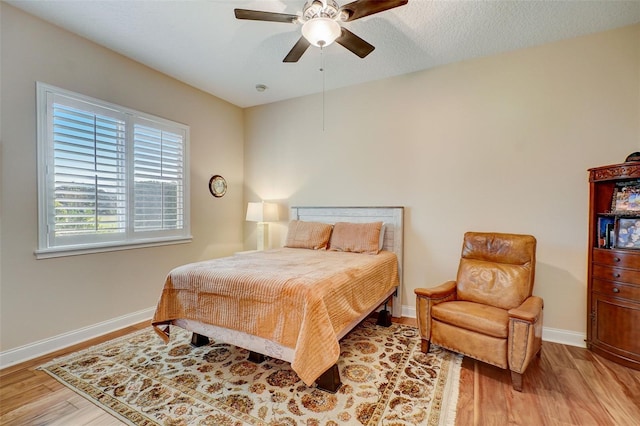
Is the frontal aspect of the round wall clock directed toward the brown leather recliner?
yes

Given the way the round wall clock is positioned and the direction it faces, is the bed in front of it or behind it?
in front

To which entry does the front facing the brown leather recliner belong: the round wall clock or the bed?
the round wall clock

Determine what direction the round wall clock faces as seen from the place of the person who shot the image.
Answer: facing the viewer and to the right of the viewer

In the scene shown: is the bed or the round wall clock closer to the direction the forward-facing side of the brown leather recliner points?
the bed

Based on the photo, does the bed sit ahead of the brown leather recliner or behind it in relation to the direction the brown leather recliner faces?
ahead

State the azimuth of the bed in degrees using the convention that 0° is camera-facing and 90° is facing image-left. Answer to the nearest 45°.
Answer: approximately 45°

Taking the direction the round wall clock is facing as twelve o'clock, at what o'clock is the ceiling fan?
The ceiling fan is roughly at 1 o'clock from the round wall clock.

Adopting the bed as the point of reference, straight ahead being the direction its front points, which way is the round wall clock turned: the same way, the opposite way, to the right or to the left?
to the left

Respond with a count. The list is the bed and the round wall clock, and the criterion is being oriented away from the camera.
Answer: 0

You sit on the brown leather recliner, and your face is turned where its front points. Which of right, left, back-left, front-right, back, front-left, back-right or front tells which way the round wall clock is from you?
front-right
